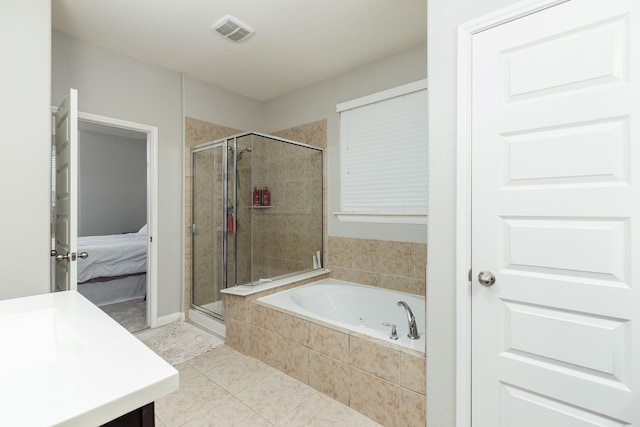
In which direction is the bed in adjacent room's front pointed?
to the viewer's left

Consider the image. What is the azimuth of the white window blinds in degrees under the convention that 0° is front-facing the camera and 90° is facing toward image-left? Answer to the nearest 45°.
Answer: approximately 45°

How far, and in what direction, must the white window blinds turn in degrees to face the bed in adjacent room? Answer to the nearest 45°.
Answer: approximately 45° to its right
